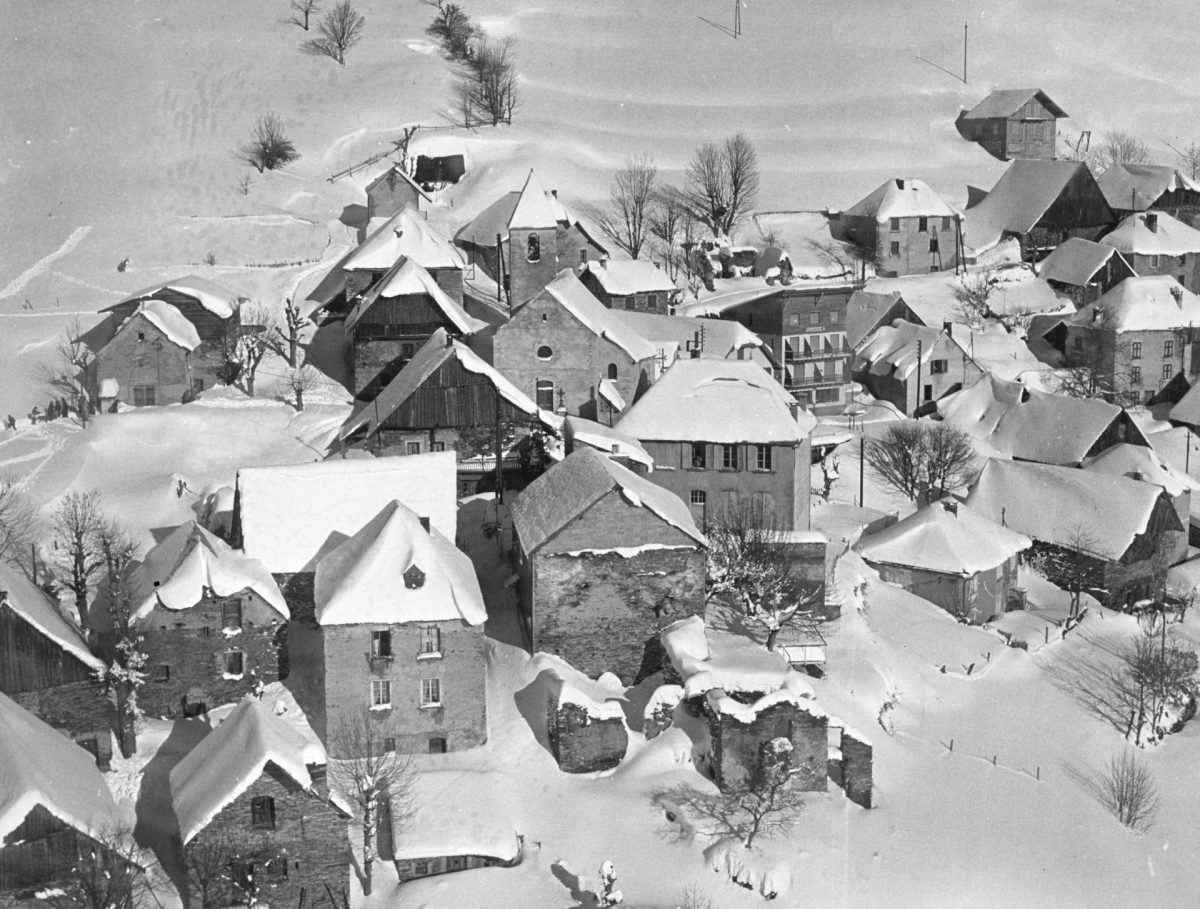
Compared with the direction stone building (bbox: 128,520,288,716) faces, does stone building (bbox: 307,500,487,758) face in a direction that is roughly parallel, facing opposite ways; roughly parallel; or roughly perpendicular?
roughly parallel

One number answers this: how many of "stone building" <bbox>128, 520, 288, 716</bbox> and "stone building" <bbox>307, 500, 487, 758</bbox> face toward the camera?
2

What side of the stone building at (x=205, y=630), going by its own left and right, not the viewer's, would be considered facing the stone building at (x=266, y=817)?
front

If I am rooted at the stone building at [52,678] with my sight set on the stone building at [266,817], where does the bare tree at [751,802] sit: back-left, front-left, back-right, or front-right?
front-left

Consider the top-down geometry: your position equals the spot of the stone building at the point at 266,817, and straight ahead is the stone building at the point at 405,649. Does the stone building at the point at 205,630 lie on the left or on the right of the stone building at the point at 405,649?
left

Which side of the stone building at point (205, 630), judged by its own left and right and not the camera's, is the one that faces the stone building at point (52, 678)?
right

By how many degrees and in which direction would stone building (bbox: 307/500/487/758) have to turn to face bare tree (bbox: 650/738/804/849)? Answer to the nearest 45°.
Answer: approximately 90° to its left

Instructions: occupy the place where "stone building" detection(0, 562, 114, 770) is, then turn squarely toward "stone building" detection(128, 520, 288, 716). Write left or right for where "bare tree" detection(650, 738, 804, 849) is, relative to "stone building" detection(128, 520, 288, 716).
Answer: right

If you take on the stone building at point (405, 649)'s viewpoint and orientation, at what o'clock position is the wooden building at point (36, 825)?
the wooden building at point (36, 825) is roughly at 2 o'clock from the stone building at point (405, 649).

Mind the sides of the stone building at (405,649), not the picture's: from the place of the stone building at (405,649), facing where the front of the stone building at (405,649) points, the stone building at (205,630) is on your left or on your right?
on your right

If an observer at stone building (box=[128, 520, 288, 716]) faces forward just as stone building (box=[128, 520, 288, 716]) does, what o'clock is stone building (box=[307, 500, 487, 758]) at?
stone building (box=[307, 500, 487, 758]) is roughly at 10 o'clock from stone building (box=[128, 520, 288, 716]).

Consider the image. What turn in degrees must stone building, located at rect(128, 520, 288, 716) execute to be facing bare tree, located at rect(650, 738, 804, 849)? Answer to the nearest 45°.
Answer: approximately 45° to its left

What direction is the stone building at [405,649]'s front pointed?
toward the camera
